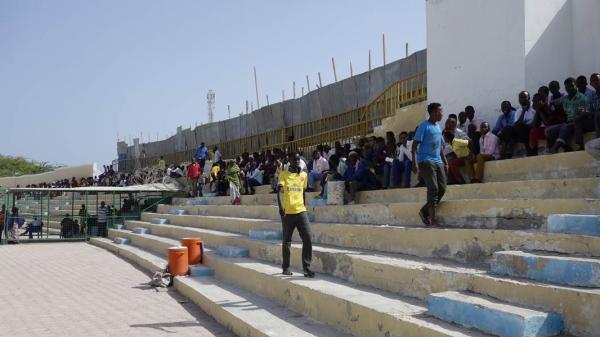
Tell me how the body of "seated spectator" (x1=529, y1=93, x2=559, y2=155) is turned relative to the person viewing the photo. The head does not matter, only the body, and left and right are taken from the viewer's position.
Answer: facing the viewer and to the left of the viewer

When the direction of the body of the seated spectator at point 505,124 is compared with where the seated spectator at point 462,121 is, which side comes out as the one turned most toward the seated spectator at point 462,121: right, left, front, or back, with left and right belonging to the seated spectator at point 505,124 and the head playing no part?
right

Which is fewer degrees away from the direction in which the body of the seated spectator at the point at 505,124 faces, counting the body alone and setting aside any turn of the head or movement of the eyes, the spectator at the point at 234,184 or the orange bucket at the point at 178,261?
the orange bucket

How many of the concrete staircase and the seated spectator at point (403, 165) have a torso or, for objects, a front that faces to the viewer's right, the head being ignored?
0

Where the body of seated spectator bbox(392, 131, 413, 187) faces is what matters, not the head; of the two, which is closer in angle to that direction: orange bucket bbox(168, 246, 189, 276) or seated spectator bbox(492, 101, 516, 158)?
the orange bucket

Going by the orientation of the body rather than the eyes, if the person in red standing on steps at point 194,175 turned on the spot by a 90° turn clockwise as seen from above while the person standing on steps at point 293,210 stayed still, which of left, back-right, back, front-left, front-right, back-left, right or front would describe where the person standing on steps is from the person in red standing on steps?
back-left

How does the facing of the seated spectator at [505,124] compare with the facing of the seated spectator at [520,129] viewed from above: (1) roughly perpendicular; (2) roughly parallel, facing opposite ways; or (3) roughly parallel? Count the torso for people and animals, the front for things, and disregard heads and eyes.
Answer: roughly parallel

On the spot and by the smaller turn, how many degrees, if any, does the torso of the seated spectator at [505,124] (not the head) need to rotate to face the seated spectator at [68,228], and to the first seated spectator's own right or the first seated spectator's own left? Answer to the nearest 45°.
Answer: approximately 90° to the first seated spectator's own right

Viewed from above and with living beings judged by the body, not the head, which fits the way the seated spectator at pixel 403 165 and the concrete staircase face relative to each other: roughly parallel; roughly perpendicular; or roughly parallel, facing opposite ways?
roughly parallel

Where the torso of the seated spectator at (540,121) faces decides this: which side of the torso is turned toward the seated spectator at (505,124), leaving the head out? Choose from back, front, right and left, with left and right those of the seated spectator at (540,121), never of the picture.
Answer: right
